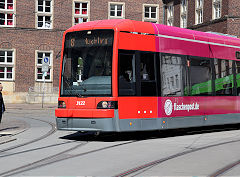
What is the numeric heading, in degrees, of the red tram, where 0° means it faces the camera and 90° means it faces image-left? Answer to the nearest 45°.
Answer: approximately 45°
